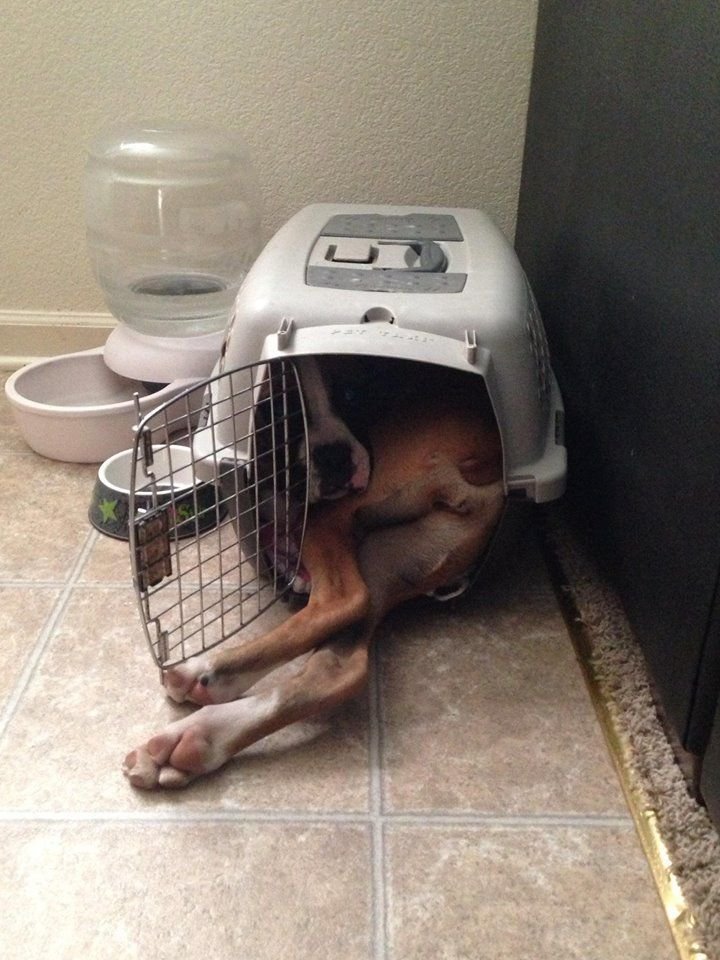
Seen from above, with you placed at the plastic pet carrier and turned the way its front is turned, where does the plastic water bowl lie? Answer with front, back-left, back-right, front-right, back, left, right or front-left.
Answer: back-right

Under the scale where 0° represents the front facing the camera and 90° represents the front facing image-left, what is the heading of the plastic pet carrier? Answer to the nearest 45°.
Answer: approximately 0°

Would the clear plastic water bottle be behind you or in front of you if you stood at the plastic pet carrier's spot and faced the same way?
behind
